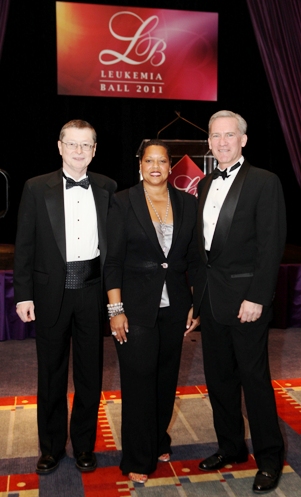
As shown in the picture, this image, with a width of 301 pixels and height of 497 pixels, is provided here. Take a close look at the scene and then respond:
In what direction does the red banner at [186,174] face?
toward the camera

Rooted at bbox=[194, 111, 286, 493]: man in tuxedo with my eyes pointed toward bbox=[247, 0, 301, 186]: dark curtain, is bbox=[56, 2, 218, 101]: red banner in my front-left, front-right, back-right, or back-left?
front-left

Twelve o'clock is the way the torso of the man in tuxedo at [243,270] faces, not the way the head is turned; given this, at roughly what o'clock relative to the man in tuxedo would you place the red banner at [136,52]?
The red banner is roughly at 4 o'clock from the man in tuxedo.

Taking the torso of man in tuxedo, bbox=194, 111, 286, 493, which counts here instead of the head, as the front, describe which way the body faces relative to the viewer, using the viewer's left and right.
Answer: facing the viewer and to the left of the viewer

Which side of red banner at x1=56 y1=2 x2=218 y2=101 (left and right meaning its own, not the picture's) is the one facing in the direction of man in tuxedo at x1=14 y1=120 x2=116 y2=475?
front

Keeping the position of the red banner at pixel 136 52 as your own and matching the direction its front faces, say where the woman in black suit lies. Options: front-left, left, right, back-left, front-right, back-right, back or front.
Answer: front

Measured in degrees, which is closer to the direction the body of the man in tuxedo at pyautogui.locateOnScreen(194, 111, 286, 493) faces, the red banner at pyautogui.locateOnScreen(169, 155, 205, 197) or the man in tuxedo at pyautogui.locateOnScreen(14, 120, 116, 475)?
the man in tuxedo

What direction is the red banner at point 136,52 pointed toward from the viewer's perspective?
toward the camera

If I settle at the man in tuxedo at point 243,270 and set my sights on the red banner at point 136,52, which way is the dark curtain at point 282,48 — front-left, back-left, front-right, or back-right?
front-right

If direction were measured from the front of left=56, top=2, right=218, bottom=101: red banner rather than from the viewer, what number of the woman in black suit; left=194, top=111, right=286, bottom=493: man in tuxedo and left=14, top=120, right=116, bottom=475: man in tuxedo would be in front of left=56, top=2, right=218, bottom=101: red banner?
3

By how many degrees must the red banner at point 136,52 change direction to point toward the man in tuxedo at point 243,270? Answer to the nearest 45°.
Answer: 0° — it already faces them

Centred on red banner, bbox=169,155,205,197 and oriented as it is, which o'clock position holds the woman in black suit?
The woman in black suit is roughly at 12 o'clock from the red banner.

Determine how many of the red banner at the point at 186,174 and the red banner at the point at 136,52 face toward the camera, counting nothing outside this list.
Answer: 2

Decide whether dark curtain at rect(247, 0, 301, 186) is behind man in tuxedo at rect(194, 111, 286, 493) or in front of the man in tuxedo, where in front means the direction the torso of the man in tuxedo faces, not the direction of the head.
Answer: behind
